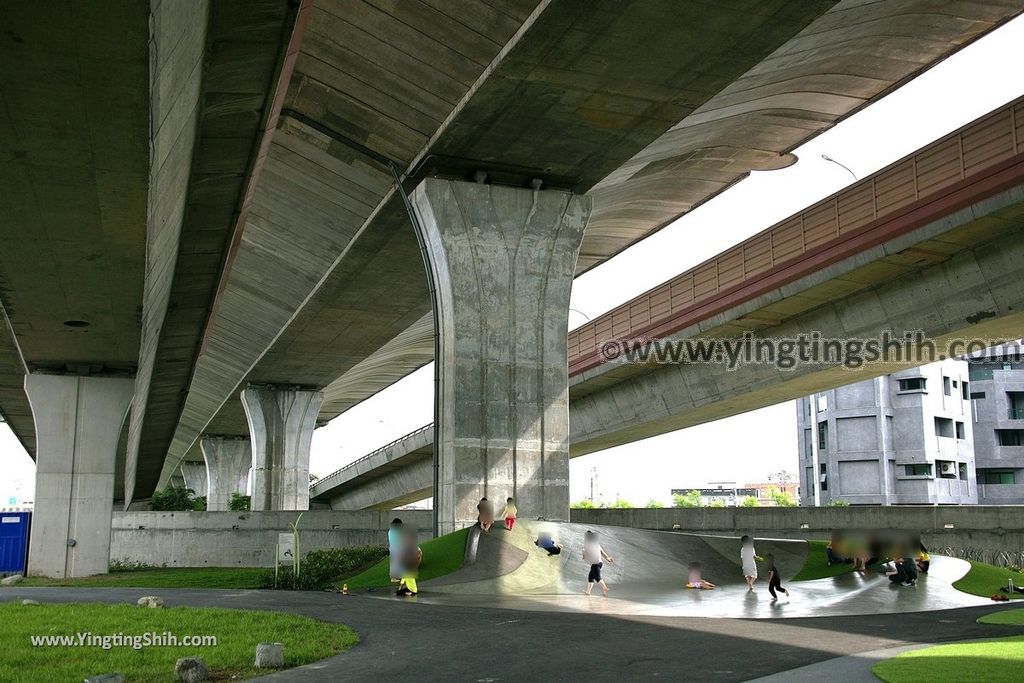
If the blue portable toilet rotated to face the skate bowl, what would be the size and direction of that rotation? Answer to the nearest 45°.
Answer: approximately 45° to its left

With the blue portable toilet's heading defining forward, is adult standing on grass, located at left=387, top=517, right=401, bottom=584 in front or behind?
in front

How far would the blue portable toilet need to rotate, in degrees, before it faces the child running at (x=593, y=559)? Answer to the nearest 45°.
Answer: approximately 45° to its left

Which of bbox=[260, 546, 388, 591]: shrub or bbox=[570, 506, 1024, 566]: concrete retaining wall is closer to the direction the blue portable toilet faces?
the shrub

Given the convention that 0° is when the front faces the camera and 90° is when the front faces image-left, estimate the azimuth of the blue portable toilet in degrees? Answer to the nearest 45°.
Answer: approximately 0°

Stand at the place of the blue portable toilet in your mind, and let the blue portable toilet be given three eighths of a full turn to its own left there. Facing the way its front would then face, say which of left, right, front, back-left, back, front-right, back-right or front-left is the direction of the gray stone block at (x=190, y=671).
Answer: back-right

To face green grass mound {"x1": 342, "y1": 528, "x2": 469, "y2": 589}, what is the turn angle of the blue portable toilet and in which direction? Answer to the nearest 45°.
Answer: approximately 45° to its left
